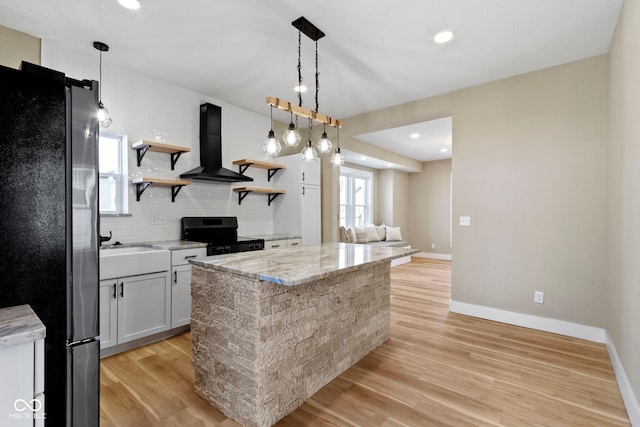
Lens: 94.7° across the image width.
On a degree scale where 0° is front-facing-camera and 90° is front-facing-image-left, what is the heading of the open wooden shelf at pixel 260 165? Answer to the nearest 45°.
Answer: approximately 315°

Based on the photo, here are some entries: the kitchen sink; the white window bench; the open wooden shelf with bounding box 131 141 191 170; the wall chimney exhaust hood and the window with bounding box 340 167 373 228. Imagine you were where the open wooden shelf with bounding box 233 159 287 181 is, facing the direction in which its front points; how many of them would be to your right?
3

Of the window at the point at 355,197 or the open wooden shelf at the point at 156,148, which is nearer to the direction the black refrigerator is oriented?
the window

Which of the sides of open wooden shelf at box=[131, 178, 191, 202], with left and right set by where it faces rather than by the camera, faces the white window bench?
left

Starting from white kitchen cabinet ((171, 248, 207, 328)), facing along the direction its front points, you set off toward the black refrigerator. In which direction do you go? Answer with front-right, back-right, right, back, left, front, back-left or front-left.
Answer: front-right

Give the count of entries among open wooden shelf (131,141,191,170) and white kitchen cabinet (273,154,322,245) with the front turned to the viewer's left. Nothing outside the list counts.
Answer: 0

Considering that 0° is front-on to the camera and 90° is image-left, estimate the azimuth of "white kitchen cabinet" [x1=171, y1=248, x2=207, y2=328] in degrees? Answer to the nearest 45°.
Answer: approximately 315°

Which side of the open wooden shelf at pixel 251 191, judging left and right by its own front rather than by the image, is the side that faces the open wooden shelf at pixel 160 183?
right
